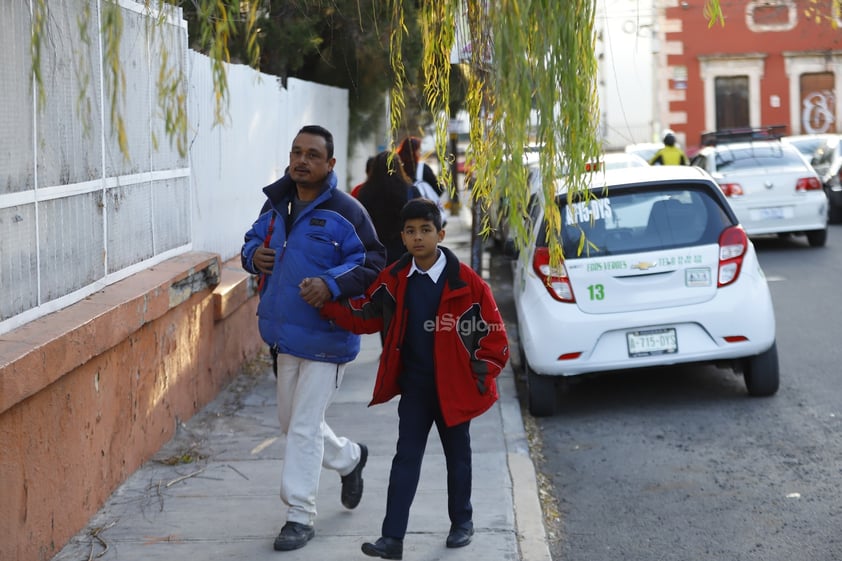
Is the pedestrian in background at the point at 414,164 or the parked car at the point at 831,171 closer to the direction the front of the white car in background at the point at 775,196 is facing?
the parked car

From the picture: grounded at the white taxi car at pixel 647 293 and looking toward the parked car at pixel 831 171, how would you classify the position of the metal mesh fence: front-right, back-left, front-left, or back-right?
back-left

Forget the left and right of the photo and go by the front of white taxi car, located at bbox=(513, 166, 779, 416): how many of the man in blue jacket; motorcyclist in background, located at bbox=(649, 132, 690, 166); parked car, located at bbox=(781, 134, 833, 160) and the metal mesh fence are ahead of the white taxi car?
2

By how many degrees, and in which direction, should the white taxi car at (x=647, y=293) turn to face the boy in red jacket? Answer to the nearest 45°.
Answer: approximately 180°

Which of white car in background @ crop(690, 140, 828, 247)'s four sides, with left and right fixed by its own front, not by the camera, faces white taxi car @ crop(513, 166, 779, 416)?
back

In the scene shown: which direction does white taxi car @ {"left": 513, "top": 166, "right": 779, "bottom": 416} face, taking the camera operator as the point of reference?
facing away from the viewer

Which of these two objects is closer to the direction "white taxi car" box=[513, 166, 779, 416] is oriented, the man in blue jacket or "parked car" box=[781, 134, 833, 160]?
the parked car

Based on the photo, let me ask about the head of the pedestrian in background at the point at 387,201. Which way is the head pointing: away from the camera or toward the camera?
away from the camera

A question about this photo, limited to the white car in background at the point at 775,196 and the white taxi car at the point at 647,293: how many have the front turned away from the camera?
2

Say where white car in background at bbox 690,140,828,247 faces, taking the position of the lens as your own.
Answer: facing away from the viewer

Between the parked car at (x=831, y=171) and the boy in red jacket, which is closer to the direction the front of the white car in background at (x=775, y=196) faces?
the parked car
